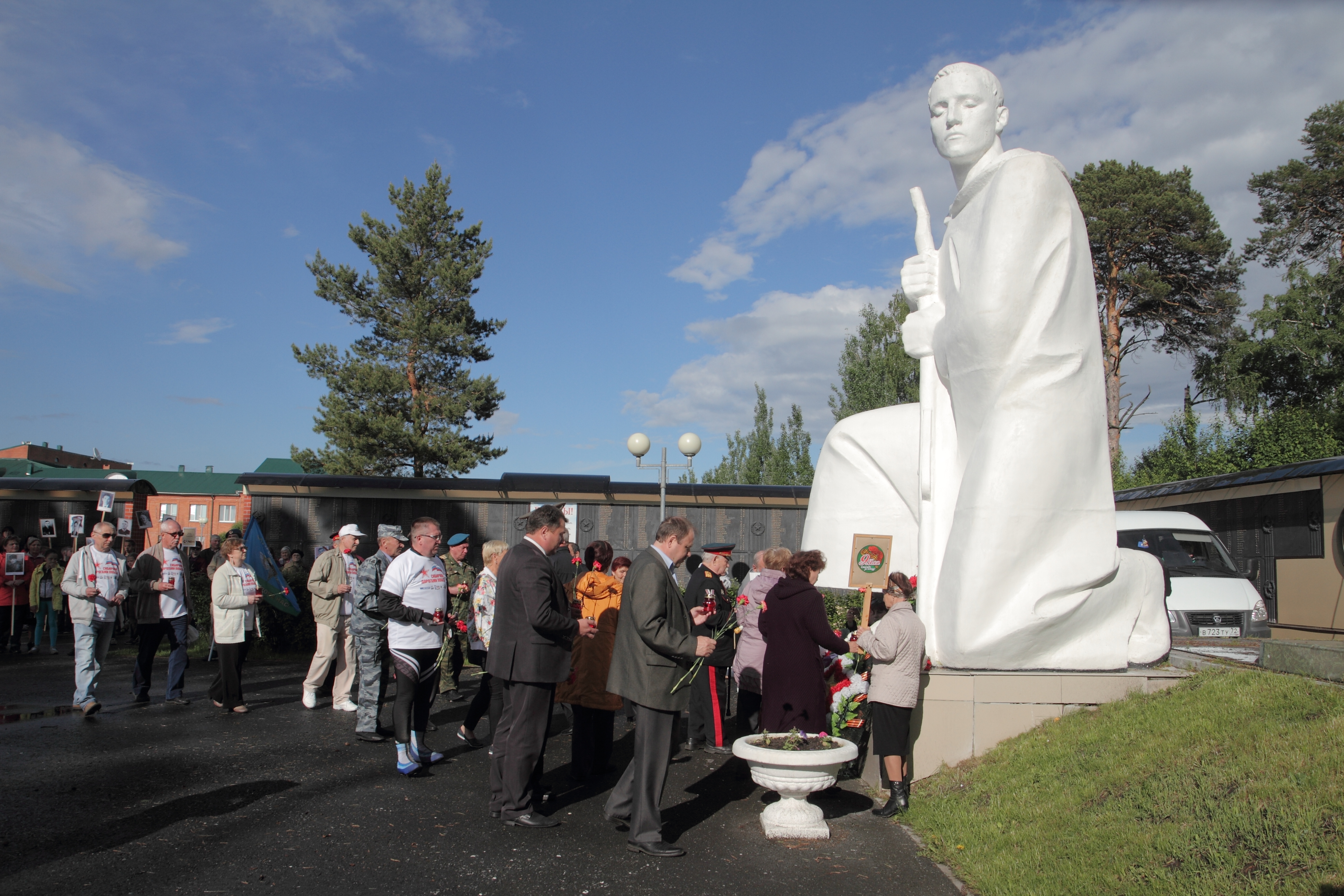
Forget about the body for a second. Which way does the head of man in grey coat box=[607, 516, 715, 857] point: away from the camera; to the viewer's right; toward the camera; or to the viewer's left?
to the viewer's right

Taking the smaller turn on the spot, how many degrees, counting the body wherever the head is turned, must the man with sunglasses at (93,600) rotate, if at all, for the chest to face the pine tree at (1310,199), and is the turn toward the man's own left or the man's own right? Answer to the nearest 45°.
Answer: approximately 45° to the man's own left

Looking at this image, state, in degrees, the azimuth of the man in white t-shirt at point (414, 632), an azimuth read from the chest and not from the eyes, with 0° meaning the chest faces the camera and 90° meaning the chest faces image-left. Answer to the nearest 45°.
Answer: approximately 315°

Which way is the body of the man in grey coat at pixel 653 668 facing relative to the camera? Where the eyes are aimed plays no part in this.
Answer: to the viewer's right

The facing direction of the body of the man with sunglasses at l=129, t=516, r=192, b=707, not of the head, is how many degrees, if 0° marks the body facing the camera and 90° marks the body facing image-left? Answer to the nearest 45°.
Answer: approximately 315°

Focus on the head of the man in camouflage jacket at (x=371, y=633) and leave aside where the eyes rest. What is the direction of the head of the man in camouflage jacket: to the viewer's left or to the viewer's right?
to the viewer's right

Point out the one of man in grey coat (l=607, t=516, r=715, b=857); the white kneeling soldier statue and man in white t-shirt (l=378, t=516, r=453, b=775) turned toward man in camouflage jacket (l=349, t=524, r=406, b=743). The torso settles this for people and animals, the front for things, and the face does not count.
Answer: the white kneeling soldier statue

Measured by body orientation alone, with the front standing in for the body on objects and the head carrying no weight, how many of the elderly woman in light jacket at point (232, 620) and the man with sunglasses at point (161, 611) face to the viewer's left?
0

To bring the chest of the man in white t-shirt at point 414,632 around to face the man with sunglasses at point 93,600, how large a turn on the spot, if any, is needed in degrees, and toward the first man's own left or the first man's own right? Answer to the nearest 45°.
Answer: approximately 180°

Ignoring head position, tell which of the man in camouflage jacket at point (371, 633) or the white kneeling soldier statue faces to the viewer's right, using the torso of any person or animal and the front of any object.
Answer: the man in camouflage jacket

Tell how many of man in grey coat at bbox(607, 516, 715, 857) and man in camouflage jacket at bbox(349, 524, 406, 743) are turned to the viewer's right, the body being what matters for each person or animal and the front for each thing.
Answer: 2
